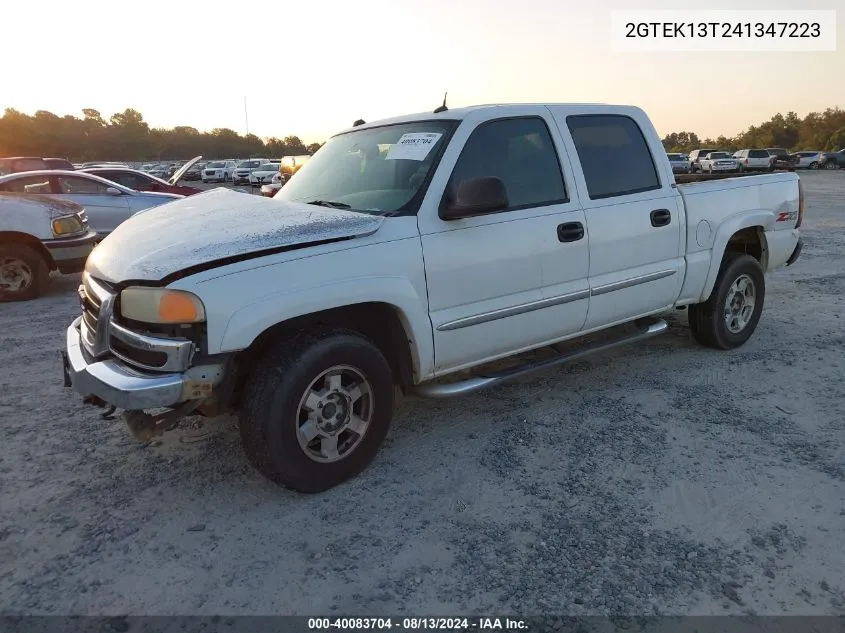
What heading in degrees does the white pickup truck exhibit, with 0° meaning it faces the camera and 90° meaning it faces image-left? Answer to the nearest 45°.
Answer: approximately 45°

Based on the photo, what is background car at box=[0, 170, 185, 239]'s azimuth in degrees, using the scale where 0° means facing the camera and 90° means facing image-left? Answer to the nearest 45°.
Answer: approximately 270°

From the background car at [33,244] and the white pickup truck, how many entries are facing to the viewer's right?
1

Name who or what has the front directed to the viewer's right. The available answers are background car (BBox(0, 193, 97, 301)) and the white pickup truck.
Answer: the background car

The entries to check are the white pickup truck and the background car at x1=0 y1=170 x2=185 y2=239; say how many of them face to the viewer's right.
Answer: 1

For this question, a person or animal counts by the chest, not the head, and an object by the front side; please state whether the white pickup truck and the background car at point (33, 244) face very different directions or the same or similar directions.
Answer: very different directions

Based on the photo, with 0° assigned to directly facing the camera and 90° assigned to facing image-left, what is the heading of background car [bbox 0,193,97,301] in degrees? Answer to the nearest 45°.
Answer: approximately 270°

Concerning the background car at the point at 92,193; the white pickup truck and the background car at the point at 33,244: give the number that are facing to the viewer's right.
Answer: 2
